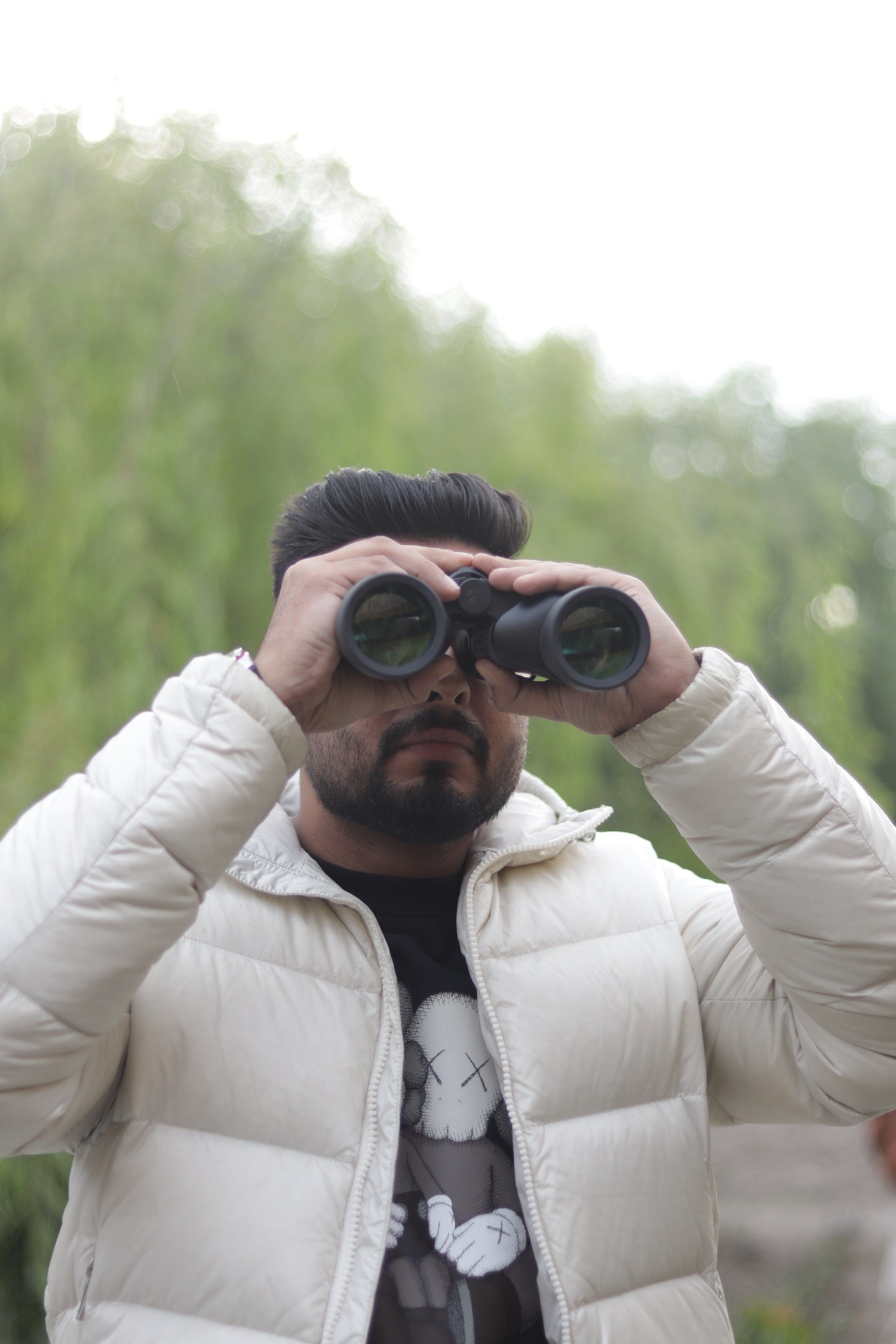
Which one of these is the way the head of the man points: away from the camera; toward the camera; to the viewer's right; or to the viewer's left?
toward the camera

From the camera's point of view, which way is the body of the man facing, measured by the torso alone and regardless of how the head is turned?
toward the camera
